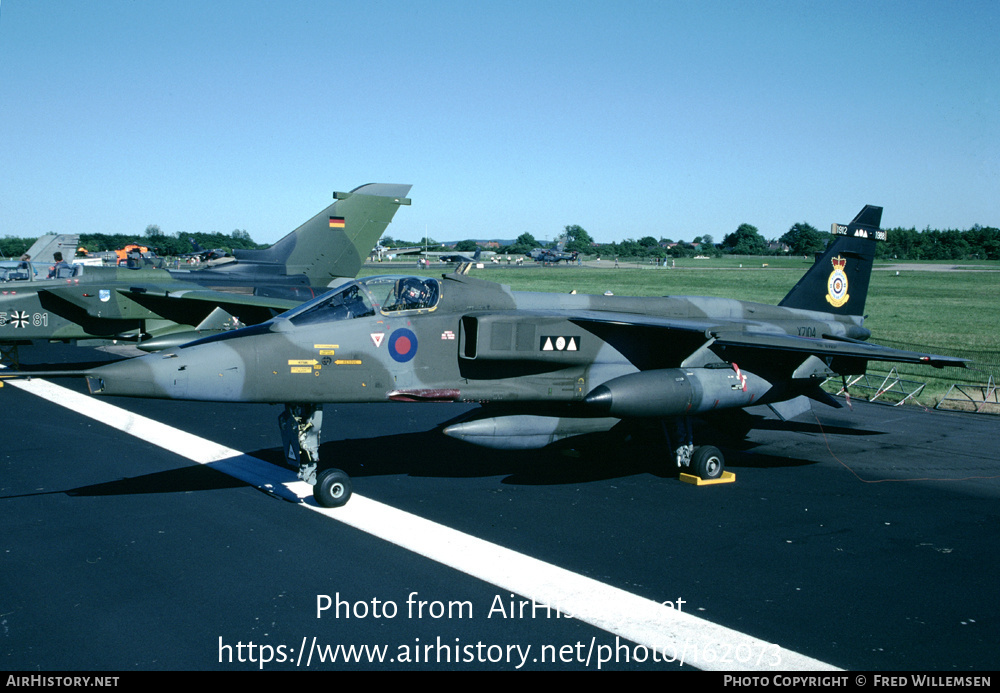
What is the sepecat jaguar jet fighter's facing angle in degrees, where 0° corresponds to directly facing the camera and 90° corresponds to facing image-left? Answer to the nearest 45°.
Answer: approximately 45°
